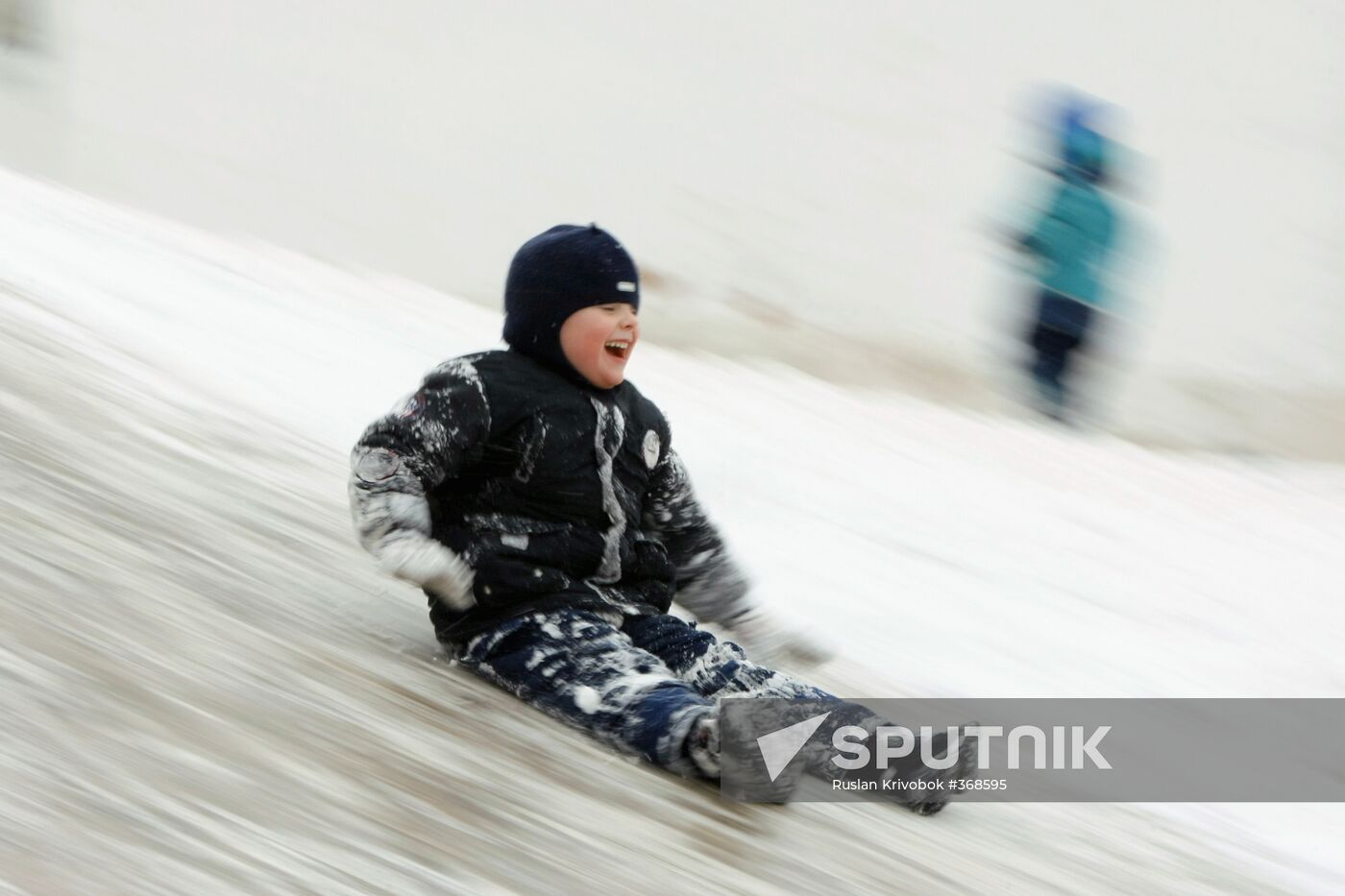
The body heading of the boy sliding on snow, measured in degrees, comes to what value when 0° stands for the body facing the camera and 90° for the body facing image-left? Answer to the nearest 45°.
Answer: approximately 315°
